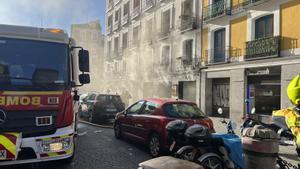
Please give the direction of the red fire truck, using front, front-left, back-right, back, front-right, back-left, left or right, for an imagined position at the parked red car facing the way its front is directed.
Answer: left

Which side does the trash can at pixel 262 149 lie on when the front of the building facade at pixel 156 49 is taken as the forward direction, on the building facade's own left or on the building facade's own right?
on the building facade's own left

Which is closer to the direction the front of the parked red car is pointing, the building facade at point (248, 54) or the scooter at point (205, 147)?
the building facade

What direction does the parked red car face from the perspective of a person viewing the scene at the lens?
facing away from the viewer and to the left of the viewer

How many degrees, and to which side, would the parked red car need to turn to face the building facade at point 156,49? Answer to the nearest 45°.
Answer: approximately 45° to its right

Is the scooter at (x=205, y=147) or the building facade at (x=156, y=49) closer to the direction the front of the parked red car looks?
the building facade

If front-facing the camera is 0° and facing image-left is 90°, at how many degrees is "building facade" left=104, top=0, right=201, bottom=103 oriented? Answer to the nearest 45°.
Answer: approximately 45°

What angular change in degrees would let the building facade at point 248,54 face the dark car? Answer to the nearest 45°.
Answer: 0° — it already faces it

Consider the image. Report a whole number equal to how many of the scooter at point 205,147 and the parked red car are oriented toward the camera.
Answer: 0

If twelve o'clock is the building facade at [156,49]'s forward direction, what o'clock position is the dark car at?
The dark car is roughly at 11 o'clock from the building facade.

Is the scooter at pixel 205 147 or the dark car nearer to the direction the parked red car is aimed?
the dark car

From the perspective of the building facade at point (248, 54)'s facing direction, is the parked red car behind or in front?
in front

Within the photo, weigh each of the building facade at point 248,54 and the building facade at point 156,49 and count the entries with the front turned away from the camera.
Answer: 0
